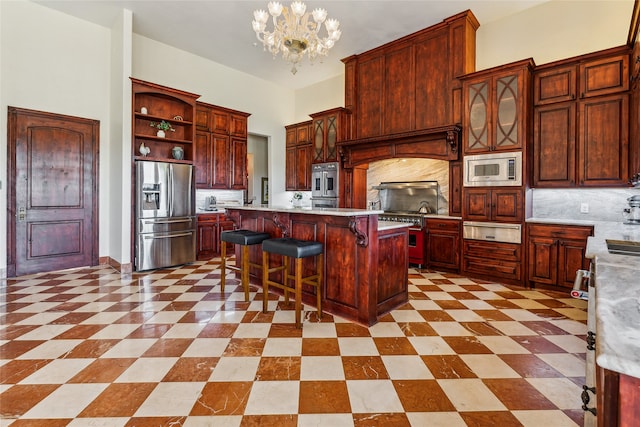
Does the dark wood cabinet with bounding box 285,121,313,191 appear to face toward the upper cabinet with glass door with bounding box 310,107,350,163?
no

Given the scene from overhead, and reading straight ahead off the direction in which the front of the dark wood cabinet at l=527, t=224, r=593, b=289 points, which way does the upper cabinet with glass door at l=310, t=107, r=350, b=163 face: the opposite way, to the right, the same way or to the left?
the same way

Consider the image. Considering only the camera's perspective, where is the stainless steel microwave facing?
facing the viewer

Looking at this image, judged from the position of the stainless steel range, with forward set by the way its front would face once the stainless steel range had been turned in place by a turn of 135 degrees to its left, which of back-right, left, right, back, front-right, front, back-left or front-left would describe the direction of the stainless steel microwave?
front-right

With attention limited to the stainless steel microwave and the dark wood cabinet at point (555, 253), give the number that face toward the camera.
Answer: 2

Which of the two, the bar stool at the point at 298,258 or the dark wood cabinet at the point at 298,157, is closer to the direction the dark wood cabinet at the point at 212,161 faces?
the bar stool

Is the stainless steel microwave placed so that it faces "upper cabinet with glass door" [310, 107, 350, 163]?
no

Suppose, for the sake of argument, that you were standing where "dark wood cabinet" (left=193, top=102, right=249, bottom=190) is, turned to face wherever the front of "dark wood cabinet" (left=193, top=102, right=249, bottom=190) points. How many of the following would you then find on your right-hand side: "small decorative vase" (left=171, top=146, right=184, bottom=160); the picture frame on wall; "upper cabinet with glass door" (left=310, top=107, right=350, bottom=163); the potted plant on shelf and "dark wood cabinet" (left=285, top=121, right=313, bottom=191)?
2

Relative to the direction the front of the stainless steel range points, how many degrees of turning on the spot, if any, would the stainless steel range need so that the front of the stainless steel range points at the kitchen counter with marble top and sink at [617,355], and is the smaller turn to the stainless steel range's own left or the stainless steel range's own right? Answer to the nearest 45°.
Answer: approximately 45° to the stainless steel range's own left

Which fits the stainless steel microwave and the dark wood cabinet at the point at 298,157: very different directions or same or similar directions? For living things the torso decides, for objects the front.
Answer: same or similar directions

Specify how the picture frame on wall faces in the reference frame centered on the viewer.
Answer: facing the viewer and to the right of the viewer

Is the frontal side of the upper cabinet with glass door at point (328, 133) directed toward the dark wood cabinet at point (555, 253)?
no

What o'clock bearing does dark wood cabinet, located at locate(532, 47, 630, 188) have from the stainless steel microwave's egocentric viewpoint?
The dark wood cabinet is roughly at 9 o'clock from the stainless steel microwave.

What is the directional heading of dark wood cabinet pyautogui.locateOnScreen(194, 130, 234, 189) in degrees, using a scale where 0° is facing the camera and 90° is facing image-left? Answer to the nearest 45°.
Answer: approximately 315°
